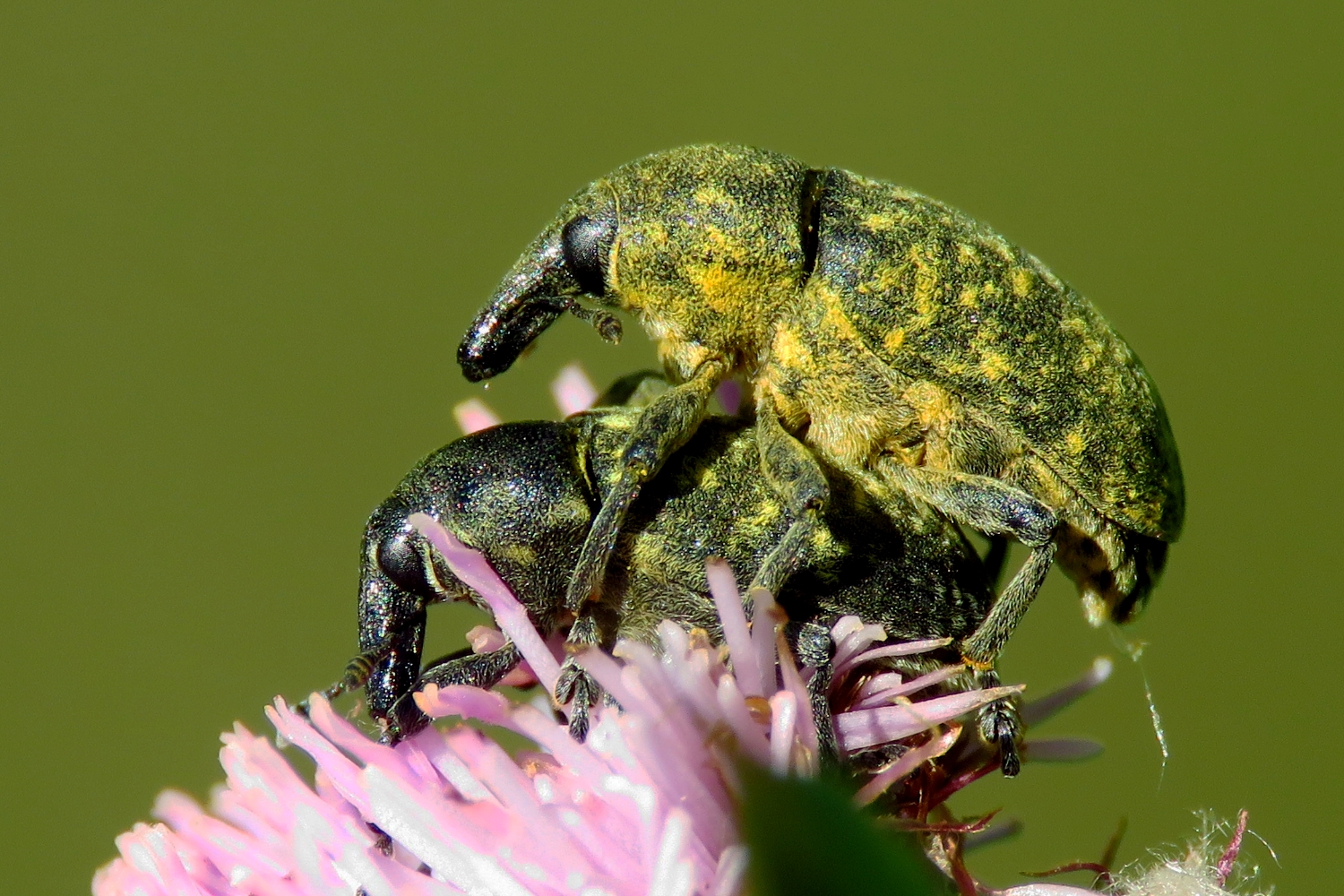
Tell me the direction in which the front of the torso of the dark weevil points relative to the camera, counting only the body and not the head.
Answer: to the viewer's left

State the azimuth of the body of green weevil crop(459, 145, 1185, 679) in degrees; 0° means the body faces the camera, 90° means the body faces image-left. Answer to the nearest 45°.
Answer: approximately 90°
